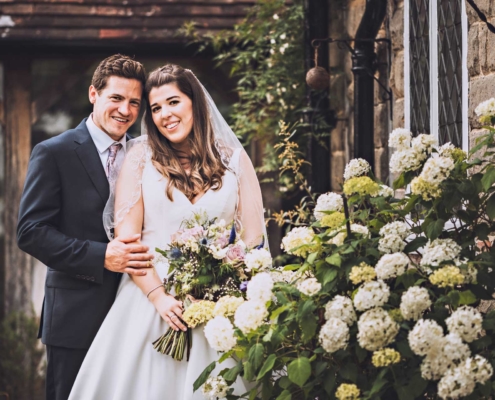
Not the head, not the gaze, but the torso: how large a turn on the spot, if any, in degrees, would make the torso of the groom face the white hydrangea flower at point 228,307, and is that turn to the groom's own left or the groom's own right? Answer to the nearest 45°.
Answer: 0° — they already face it

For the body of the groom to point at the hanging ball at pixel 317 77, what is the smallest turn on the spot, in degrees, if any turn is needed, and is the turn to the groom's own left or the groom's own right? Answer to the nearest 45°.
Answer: approximately 90° to the groom's own left

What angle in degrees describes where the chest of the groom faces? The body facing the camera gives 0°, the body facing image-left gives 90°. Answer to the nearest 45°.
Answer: approximately 315°

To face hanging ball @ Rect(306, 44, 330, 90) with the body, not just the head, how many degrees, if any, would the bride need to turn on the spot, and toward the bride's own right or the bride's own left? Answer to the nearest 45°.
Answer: approximately 135° to the bride's own left

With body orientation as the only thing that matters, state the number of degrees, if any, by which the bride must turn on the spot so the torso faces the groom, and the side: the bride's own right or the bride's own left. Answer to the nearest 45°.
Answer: approximately 90° to the bride's own right

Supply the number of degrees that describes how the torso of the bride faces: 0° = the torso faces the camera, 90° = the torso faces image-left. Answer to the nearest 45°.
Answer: approximately 0°

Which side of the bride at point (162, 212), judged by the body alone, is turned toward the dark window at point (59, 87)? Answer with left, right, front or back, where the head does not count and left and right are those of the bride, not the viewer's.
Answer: back

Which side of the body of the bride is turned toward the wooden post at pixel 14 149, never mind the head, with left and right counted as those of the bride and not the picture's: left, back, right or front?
back
